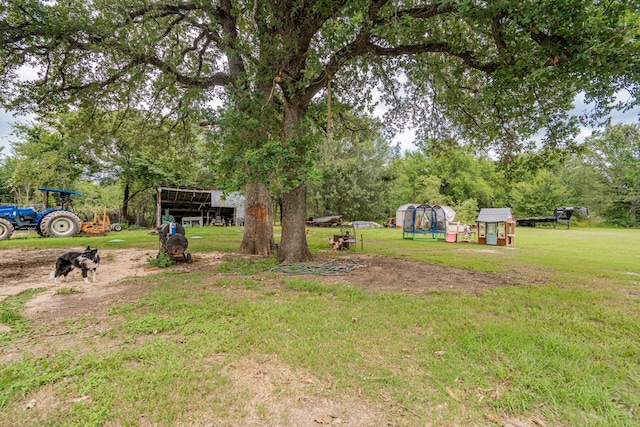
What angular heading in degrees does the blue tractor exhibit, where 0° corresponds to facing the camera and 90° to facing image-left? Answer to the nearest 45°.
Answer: approximately 90°

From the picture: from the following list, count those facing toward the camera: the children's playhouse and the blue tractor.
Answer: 1

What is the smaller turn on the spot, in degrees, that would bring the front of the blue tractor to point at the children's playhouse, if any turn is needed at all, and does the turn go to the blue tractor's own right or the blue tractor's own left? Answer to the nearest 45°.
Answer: approximately 135° to the blue tractor's own left

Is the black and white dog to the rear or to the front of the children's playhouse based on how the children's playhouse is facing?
to the front

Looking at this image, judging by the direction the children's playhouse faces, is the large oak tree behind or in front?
in front

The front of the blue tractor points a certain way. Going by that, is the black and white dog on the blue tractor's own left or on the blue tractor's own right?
on the blue tractor's own left

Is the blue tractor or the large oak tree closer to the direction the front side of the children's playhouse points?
the large oak tree

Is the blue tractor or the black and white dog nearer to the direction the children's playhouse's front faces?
the black and white dog
